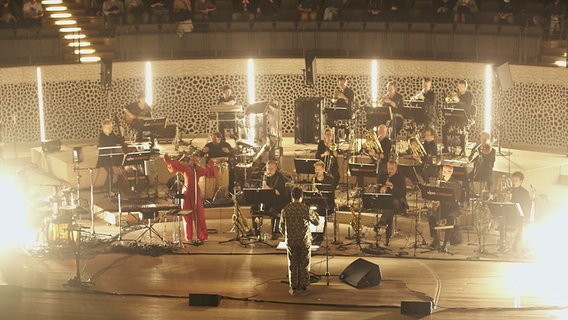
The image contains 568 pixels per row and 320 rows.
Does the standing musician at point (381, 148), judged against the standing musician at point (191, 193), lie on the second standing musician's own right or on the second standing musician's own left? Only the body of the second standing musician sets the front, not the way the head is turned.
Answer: on the second standing musician's own left

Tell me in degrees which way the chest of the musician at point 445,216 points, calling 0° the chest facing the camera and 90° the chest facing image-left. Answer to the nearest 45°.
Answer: approximately 45°

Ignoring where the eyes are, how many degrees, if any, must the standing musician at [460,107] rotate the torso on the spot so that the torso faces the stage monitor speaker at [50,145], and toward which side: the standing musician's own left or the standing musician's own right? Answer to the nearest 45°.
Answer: approximately 45° to the standing musician's own right

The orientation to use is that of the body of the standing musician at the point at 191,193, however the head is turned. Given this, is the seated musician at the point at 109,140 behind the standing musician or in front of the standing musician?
behind

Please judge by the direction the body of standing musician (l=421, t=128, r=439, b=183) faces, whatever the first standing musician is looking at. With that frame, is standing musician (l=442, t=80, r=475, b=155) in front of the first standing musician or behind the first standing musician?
behind

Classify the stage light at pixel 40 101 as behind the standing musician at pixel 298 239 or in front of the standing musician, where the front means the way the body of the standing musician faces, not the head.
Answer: in front

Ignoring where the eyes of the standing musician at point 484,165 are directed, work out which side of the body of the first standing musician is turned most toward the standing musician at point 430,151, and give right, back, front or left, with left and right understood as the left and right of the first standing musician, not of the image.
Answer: right

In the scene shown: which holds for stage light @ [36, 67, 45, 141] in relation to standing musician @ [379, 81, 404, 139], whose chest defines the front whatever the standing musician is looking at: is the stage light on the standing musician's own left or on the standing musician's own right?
on the standing musician's own right

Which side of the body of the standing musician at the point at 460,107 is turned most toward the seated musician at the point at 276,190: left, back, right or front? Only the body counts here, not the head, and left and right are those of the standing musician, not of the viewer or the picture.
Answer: front

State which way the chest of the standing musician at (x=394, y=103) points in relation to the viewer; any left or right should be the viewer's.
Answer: facing the viewer and to the left of the viewer

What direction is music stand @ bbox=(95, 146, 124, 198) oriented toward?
away from the camera

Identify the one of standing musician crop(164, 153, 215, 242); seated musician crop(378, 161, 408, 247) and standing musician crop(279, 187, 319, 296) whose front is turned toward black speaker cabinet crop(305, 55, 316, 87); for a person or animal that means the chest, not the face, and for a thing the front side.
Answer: standing musician crop(279, 187, 319, 296)

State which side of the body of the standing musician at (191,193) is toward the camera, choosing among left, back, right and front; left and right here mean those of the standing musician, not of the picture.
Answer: front
